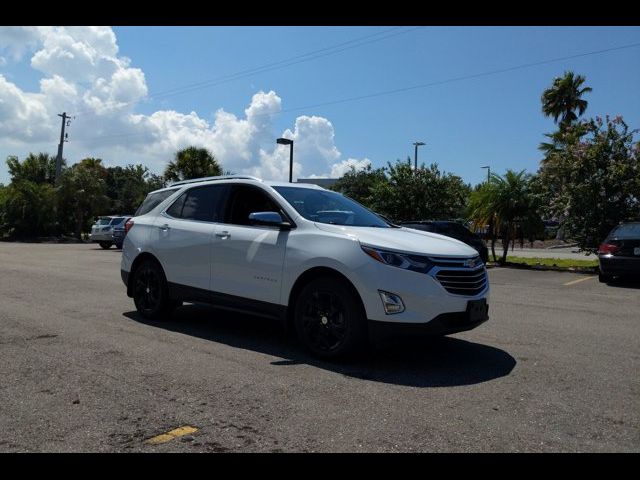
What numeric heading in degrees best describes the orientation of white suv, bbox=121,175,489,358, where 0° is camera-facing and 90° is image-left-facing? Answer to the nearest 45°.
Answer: approximately 315°

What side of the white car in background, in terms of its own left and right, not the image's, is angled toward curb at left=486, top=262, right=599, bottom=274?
left

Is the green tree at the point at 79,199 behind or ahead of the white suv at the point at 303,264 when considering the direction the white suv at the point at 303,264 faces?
behind

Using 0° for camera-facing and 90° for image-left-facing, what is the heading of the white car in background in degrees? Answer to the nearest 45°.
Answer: approximately 45°

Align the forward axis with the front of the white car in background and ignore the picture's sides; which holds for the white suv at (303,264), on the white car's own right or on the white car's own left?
on the white car's own left

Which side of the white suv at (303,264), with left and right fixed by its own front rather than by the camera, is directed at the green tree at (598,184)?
left

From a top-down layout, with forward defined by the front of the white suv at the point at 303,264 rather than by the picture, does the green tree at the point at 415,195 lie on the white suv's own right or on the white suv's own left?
on the white suv's own left

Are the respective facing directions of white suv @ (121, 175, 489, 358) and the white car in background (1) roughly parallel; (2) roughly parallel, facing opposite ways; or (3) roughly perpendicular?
roughly perpendicular

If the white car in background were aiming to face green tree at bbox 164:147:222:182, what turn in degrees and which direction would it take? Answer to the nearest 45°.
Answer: approximately 180°

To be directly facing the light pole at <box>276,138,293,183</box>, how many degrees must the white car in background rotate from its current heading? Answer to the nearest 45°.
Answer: approximately 90° to its left

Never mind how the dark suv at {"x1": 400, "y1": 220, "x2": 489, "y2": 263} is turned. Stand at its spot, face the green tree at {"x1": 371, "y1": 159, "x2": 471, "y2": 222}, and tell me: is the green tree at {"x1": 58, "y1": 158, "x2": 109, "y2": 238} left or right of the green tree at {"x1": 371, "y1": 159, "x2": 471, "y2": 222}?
left

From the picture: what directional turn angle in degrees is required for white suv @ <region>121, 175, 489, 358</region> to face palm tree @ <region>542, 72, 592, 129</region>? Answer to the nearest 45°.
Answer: approximately 90° to its left
